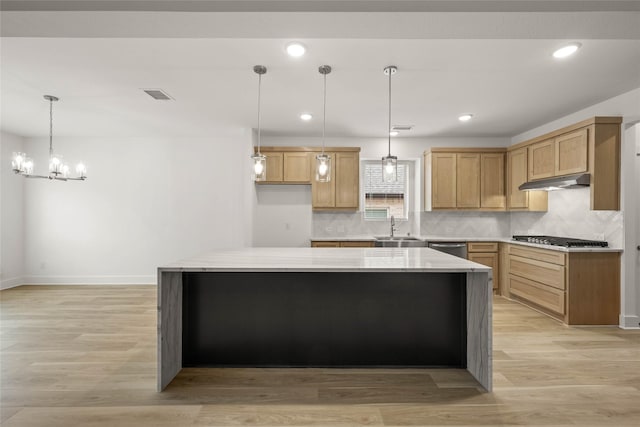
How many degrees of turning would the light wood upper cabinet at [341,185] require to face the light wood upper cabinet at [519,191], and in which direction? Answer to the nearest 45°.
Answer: approximately 90° to its left

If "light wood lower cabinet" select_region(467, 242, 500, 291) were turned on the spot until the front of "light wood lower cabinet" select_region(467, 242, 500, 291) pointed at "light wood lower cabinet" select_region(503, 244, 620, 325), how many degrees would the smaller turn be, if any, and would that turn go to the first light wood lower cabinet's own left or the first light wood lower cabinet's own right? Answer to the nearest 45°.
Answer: approximately 45° to the first light wood lower cabinet's own left

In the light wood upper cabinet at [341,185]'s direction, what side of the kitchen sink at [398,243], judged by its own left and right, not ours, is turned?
right

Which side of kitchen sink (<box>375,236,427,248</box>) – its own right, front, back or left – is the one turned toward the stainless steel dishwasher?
left

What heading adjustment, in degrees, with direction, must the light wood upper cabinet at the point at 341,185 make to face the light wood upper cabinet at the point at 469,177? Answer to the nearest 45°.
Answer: approximately 90° to its left

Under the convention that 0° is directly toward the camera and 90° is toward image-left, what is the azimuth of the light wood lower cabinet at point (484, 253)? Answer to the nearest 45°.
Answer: approximately 0°

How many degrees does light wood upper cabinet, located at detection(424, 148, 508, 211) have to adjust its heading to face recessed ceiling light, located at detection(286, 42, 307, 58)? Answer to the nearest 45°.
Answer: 0° — it already faces it
